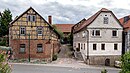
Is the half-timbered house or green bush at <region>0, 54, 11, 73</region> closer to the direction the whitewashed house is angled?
the green bush

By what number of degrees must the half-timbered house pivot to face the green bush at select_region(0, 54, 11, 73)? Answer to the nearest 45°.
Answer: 0° — it already faces it

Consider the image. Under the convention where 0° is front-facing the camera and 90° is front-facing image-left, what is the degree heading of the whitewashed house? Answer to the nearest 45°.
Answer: approximately 0°

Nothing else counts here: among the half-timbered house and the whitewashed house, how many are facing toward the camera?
2

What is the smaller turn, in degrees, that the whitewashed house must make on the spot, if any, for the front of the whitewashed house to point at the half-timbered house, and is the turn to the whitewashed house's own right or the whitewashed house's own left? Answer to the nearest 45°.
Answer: approximately 90° to the whitewashed house's own right

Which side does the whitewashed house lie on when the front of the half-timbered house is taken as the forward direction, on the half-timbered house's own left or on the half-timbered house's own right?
on the half-timbered house's own left

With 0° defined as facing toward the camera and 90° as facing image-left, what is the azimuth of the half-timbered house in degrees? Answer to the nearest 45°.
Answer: approximately 0°
